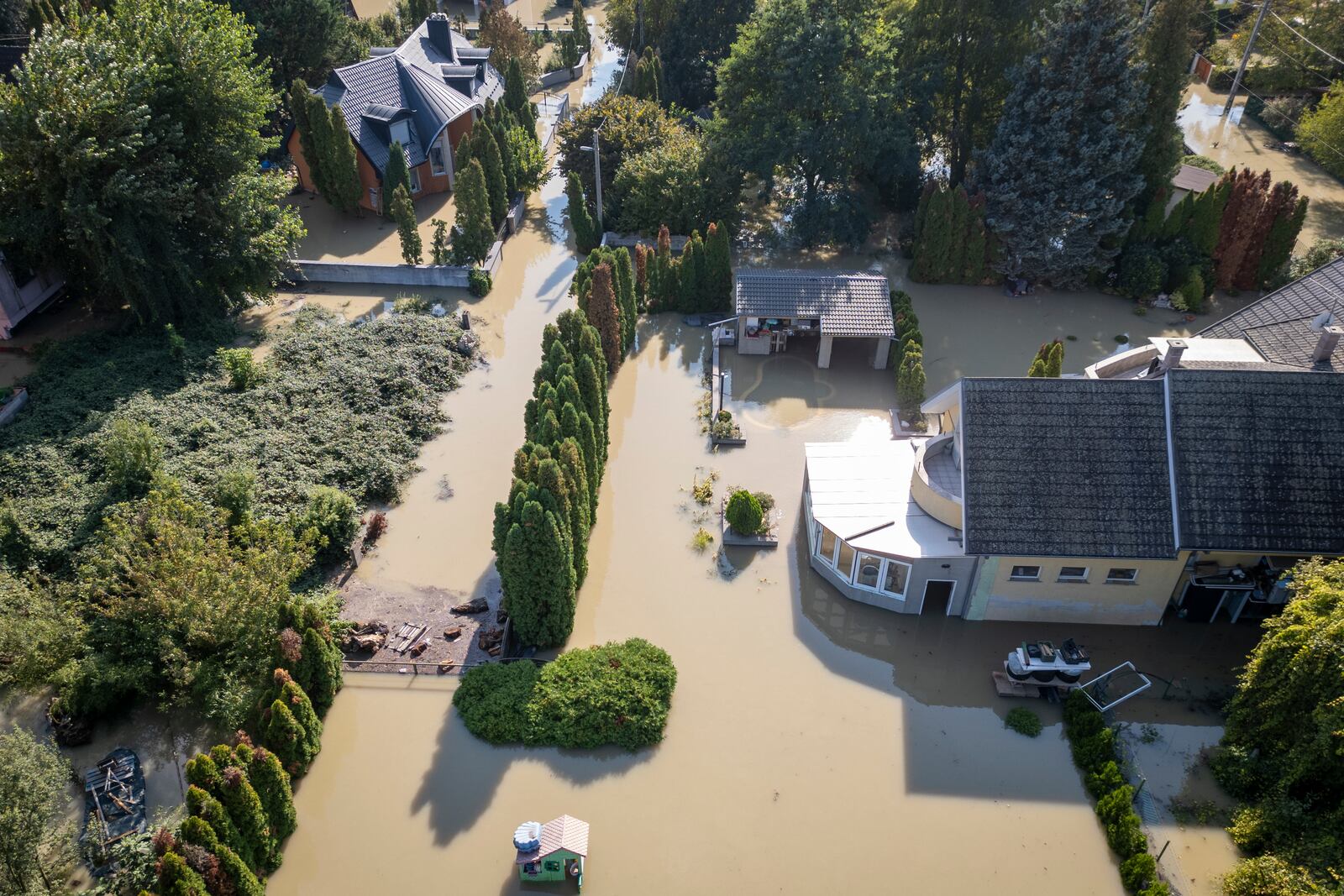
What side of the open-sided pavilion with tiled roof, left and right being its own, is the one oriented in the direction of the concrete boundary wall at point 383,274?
right

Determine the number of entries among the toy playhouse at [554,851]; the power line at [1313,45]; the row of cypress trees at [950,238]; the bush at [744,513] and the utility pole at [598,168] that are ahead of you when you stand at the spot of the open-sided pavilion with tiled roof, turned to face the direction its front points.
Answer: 2

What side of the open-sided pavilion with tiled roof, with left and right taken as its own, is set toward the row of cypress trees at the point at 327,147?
right

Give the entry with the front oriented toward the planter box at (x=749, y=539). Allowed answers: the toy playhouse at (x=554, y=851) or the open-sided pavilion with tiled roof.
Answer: the open-sided pavilion with tiled roof

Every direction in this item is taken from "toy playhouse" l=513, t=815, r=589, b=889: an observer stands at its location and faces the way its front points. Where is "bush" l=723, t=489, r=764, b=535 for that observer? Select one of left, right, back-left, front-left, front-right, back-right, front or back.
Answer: back-left

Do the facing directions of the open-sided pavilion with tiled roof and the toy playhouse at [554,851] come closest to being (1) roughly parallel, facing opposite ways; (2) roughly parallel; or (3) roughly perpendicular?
roughly parallel

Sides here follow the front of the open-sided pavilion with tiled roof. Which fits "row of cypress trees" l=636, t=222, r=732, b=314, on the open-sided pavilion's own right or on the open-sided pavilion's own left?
on the open-sided pavilion's own right

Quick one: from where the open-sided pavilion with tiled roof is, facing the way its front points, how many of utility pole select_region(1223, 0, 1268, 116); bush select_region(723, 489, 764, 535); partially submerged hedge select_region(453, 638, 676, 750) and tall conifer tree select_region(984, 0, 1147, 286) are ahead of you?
2

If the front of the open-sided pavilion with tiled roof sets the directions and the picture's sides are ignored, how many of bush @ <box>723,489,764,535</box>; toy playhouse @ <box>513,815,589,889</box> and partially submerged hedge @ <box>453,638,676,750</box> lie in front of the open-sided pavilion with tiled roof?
3

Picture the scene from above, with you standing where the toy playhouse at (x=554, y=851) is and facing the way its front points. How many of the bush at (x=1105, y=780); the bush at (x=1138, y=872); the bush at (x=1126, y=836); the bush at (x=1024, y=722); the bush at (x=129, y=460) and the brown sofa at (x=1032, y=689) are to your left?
5

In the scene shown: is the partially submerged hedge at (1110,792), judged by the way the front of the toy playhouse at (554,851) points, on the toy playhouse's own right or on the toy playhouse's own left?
on the toy playhouse's own left

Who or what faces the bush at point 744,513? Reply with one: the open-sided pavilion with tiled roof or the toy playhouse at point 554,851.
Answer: the open-sided pavilion with tiled roof

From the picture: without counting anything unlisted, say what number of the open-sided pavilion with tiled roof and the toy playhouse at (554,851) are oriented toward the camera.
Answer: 2

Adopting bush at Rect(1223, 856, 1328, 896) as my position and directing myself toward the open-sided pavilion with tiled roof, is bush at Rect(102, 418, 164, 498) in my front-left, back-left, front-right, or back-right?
front-left

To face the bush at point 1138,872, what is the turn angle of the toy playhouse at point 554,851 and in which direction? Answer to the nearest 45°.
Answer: approximately 90° to its left

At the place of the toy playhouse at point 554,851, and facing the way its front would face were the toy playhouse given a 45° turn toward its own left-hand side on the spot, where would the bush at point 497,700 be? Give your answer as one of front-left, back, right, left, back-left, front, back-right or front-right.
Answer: back-left

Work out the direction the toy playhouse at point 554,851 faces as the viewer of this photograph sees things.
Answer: facing the viewer
